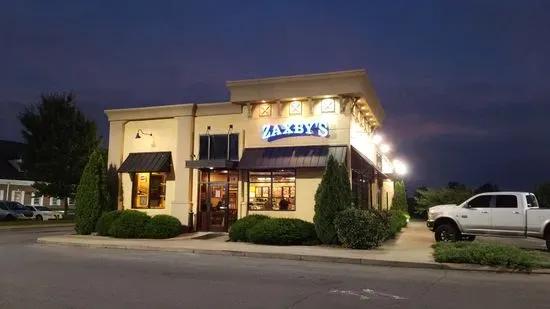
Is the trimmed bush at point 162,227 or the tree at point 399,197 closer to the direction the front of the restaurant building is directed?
the trimmed bush

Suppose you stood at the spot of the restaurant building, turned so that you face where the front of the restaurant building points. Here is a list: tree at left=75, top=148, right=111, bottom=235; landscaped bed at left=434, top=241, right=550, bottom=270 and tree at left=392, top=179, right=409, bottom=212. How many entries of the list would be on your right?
1

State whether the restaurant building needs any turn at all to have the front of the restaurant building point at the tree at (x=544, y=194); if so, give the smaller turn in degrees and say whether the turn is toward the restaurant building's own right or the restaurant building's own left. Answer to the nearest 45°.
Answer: approximately 135° to the restaurant building's own left

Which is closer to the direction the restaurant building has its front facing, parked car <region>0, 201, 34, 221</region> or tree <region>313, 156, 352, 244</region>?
the tree

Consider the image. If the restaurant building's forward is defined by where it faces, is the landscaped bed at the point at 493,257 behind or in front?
in front

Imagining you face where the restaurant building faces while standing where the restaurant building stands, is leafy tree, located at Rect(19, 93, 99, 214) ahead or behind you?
behind

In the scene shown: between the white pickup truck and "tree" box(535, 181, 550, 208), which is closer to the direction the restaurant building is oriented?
the white pickup truck

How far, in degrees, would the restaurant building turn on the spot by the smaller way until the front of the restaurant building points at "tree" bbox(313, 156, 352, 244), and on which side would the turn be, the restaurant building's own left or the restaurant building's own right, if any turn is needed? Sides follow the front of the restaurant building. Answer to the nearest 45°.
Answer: approximately 45° to the restaurant building's own left

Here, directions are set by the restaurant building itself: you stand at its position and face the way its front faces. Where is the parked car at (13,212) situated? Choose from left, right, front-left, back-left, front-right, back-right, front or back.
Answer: back-right

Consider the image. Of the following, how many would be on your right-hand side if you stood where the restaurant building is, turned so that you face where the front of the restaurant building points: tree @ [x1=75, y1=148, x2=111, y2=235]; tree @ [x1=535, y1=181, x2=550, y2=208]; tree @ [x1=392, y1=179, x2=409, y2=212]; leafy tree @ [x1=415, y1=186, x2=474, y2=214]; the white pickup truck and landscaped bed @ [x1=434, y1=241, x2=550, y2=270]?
1

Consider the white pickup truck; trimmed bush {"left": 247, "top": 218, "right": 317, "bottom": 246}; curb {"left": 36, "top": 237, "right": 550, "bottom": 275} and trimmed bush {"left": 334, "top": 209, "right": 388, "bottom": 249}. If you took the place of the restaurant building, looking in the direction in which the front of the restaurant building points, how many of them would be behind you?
0

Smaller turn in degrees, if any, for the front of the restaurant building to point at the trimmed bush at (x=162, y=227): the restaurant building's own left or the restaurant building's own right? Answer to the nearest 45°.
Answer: approximately 90° to the restaurant building's own right

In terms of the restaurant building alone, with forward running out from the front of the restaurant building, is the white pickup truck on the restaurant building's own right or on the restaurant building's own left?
on the restaurant building's own left

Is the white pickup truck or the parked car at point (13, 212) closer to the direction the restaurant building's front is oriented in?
the white pickup truck

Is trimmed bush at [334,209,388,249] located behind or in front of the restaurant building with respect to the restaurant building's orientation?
in front

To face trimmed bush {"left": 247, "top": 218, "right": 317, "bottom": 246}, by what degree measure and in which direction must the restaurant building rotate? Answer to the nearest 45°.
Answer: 0° — it already faces it

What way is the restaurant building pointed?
toward the camera

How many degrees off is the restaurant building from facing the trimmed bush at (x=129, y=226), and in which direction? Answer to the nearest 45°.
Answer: approximately 90° to its right
